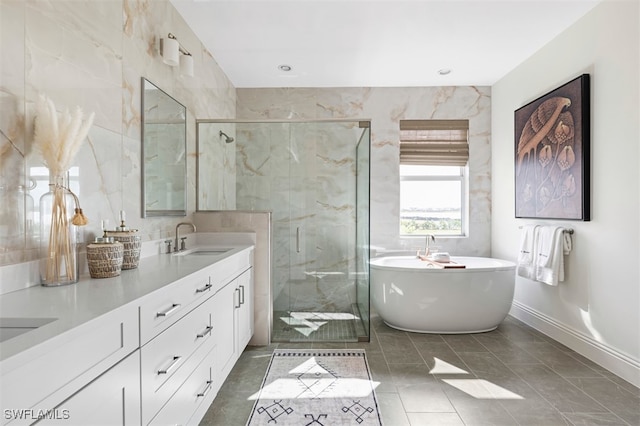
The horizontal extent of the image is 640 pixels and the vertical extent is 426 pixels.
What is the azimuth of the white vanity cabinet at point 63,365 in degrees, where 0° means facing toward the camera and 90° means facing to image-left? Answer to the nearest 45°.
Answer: approximately 315°

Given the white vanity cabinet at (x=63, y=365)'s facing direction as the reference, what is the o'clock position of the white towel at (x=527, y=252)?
The white towel is roughly at 10 o'clock from the white vanity cabinet.

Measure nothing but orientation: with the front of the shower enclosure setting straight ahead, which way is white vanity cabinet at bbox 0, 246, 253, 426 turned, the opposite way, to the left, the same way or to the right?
to the left

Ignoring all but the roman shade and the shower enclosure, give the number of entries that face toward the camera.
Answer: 2

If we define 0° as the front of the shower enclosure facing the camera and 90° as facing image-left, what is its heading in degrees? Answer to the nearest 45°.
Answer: approximately 0°

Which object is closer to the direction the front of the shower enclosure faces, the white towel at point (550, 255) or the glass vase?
the glass vase

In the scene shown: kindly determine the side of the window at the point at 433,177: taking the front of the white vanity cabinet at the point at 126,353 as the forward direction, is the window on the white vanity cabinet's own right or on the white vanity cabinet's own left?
on the white vanity cabinet's own left

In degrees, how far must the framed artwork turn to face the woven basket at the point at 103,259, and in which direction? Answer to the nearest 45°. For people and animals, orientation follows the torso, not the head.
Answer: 0° — it already faces it

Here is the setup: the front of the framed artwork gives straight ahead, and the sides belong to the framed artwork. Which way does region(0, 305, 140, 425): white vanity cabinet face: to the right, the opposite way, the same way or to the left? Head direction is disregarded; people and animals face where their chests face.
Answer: the opposite way
